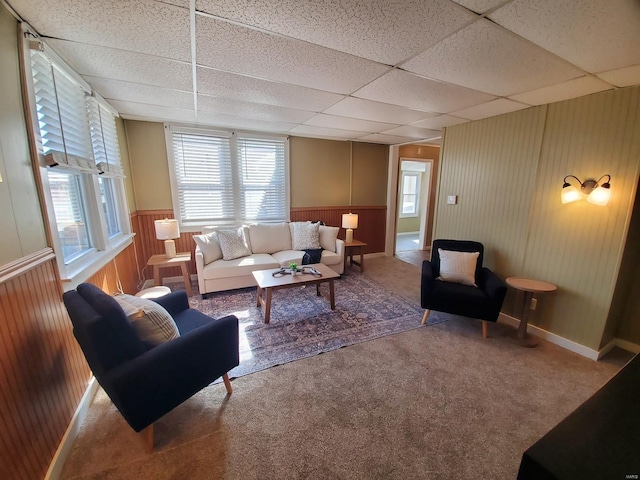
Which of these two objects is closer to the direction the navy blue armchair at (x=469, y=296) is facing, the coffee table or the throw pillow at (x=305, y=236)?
the coffee table

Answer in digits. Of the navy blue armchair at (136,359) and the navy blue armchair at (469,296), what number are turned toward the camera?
1

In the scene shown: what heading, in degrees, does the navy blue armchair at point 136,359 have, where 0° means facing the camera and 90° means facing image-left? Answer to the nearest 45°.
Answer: approximately 225°

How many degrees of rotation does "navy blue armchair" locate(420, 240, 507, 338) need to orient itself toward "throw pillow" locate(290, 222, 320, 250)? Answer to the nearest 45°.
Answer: approximately 90° to its right

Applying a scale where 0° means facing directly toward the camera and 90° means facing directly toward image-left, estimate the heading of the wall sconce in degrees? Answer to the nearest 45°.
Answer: approximately 45°

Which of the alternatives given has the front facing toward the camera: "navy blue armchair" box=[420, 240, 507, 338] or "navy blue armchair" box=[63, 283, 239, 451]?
"navy blue armchair" box=[420, 240, 507, 338]

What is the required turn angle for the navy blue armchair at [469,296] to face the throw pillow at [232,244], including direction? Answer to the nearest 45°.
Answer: approximately 90° to its right

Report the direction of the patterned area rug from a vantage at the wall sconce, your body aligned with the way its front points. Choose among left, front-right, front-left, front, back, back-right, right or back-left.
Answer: front

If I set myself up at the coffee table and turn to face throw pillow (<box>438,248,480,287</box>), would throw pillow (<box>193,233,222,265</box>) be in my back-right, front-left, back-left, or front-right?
back-left

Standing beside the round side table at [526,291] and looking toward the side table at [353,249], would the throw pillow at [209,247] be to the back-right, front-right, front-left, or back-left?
front-left

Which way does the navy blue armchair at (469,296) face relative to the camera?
toward the camera

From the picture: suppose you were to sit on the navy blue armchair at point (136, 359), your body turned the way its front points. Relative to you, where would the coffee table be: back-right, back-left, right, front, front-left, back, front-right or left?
front

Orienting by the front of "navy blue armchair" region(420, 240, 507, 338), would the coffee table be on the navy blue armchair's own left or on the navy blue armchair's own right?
on the navy blue armchair's own right

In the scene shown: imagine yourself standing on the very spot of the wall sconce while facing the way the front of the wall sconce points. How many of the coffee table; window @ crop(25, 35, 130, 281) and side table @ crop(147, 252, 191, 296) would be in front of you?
3

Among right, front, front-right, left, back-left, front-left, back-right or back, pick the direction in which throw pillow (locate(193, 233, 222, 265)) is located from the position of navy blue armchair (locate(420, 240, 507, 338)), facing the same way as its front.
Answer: right
